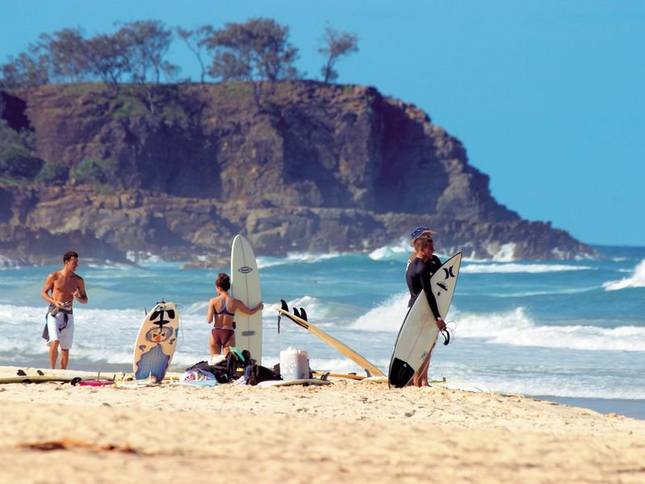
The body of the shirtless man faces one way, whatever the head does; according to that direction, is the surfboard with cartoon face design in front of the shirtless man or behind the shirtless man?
in front

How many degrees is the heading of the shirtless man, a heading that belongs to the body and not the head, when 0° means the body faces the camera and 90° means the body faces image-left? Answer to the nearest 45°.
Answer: approximately 315°

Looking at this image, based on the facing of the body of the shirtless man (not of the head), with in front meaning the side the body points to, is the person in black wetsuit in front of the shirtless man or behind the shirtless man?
in front

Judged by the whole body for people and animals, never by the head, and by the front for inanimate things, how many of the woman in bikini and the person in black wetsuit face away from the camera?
1

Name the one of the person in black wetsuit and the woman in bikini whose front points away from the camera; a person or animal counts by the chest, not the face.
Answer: the woman in bikini

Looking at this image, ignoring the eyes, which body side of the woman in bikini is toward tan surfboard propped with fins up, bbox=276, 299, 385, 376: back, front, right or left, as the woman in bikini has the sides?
right

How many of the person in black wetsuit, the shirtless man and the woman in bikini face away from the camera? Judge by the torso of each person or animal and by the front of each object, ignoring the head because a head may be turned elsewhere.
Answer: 1

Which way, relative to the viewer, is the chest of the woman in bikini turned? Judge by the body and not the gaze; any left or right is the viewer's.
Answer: facing away from the viewer
